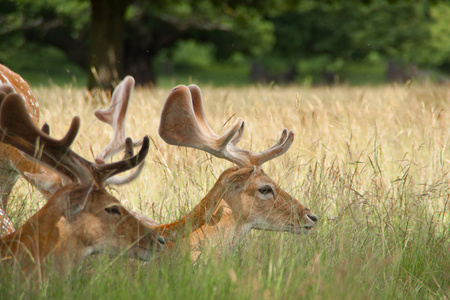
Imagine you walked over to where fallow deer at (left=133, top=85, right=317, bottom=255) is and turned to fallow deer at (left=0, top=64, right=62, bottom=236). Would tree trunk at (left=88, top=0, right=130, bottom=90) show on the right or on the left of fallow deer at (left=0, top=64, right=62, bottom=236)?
right

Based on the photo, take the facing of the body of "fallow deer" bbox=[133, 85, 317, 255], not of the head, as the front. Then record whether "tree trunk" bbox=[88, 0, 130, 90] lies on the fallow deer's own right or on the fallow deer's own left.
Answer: on the fallow deer's own left

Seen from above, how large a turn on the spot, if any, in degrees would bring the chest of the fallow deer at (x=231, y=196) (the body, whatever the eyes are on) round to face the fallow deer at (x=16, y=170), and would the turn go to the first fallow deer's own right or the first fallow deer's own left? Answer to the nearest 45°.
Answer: approximately 180°

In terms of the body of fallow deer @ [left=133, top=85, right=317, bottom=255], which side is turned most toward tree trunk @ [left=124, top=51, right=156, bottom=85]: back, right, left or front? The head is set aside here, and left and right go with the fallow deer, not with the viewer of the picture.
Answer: left

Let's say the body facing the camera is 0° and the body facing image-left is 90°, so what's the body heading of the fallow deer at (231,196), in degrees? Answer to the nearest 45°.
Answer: approximately 270°
